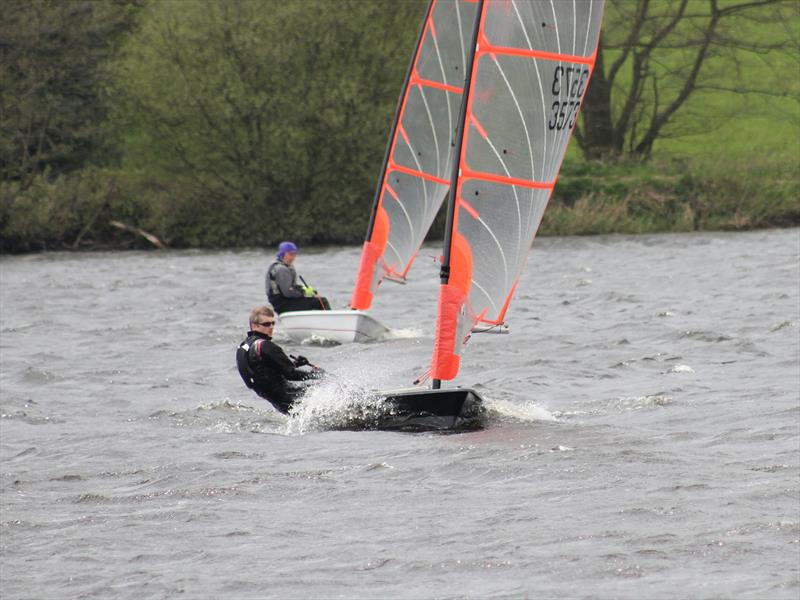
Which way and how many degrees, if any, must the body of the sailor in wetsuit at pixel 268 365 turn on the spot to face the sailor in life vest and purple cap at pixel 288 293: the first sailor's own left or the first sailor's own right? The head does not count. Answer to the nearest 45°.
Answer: approximately 90° to the first sailor's own left

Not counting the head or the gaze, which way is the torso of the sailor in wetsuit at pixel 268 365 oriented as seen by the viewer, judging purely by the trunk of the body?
to the viewer's right

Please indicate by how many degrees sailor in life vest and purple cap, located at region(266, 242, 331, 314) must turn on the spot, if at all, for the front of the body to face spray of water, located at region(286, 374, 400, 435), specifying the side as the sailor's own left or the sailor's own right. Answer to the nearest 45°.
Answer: approximately 90° to the sailor's own right

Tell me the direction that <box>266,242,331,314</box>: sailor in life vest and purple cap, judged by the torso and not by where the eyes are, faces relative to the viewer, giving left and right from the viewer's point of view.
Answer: facing to the right of the viewer

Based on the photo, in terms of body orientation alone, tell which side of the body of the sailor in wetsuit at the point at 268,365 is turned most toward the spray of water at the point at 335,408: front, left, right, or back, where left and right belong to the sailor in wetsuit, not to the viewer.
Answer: front

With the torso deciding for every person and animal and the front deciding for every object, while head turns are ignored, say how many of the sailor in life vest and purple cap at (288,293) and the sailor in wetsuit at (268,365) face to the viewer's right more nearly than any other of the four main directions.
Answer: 2
